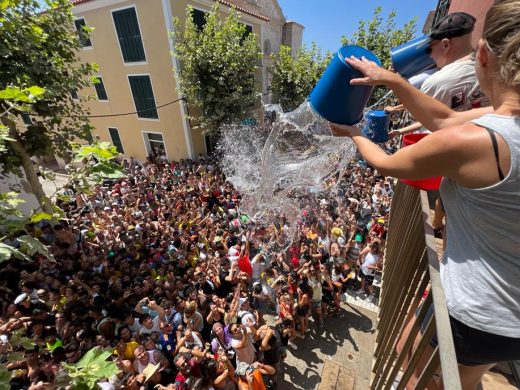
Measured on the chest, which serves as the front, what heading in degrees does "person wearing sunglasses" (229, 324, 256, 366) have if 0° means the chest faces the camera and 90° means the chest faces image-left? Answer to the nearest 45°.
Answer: approximately 315°

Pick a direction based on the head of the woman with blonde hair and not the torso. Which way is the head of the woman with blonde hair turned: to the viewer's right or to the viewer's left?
to the viewer's left

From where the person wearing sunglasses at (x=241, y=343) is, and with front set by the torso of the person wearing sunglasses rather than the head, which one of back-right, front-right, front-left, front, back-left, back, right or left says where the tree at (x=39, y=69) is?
back

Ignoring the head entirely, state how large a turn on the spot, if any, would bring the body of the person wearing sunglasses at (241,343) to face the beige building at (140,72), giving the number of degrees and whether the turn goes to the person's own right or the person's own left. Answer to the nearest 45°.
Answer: approximately 135° to the person's own left

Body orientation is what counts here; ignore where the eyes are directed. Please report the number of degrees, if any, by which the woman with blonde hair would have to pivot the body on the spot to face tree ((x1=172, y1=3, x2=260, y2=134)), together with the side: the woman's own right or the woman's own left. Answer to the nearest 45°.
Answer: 0° — they already face it

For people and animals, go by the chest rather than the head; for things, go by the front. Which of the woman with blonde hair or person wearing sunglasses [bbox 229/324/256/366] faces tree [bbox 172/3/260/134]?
the woman with blonde hair

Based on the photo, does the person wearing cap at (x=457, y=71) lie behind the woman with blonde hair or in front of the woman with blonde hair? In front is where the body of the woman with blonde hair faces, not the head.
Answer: in front

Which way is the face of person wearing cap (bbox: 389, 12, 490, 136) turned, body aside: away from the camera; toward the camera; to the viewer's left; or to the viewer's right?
to the viewer's left

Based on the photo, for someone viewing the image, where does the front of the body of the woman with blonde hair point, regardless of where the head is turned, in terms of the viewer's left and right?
facing away from the viewer and to the left of the viewer
